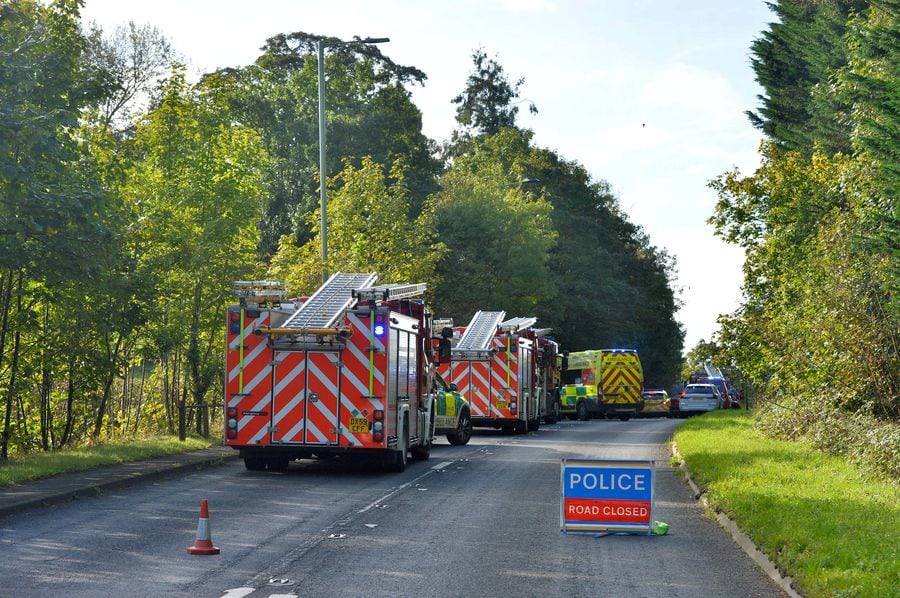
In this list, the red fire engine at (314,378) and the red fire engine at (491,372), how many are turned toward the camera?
0

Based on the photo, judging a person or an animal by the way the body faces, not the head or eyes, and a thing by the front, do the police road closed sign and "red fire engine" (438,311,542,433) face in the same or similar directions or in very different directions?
very different directions

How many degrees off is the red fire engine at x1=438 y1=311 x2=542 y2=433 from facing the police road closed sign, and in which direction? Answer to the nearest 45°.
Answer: approximately 180°

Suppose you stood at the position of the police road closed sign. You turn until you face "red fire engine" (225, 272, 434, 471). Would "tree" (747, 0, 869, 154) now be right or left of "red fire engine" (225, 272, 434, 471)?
right

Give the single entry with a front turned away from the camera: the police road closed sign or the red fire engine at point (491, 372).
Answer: the red fire engine

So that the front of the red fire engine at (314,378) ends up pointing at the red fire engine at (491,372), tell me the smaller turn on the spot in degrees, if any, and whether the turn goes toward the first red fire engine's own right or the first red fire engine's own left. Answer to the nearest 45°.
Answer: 0° — it already faces it

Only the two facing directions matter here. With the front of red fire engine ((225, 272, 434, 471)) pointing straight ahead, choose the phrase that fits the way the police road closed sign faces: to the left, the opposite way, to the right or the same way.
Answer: the opposite way

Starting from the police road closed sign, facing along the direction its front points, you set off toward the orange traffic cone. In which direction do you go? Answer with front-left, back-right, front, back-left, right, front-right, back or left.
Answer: front-right

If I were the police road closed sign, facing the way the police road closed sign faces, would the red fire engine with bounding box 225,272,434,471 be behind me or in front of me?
behind

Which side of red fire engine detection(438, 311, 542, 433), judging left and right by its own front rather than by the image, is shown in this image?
back

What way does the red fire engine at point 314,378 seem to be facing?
away from the camera

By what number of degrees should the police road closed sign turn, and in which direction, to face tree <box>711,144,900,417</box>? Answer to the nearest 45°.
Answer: approximately 180°

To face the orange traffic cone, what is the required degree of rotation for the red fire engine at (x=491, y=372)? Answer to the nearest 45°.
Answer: approximately 180°

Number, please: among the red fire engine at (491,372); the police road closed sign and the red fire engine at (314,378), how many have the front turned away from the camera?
2

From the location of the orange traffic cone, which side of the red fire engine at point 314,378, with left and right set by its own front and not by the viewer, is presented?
back

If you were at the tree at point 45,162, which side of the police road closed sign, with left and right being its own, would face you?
right
